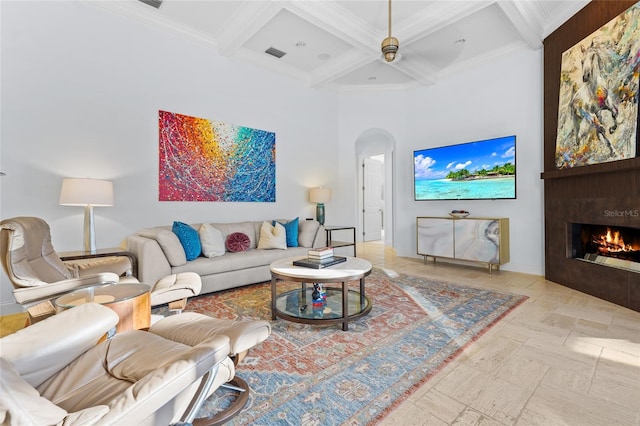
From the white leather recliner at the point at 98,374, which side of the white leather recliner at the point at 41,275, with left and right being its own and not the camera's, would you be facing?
right

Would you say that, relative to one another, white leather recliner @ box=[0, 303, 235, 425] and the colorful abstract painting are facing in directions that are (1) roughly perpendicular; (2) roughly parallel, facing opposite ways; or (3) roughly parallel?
roughly perpendicular

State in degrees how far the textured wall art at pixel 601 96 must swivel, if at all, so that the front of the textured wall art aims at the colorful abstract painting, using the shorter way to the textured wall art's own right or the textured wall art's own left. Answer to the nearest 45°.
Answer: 0° — it already faces it

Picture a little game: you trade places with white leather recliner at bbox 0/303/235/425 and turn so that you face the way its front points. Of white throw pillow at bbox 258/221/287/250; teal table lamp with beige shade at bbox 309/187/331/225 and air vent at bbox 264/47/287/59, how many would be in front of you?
3

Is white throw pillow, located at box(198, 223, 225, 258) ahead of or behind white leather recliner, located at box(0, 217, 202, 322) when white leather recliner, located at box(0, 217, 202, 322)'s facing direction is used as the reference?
ahead

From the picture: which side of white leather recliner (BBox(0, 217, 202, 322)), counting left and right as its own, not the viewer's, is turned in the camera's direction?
right

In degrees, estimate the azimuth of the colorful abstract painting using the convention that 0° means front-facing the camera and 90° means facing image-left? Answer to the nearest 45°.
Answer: approximately 315°

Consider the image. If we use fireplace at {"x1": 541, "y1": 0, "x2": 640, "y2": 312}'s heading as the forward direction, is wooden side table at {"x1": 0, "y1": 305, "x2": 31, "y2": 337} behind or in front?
in front

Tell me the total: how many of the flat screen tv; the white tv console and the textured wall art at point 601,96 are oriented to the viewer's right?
0

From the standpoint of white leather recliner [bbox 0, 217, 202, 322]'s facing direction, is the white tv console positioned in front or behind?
in front

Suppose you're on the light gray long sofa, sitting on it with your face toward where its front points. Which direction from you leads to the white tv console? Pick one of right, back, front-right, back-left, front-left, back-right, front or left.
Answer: front-left

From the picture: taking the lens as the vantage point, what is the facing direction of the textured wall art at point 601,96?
facing the viewer and to the left of the viewer
